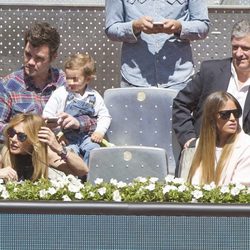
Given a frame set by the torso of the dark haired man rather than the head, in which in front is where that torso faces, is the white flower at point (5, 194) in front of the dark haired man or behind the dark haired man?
in front

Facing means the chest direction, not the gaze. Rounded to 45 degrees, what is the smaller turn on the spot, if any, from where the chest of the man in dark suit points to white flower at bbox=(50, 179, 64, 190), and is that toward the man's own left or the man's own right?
approximately 45° to the man's own right

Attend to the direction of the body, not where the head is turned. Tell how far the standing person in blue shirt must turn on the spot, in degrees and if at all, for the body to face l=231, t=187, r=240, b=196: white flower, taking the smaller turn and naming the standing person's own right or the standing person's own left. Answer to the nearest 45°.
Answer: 0° — they already face it

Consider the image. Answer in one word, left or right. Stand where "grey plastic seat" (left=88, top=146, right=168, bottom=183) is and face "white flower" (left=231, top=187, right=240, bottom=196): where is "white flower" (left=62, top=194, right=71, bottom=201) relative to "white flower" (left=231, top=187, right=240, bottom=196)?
right

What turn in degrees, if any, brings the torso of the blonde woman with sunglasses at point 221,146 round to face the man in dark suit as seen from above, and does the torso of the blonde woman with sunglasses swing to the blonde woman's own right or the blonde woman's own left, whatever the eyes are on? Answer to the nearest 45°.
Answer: approximately 135° to the blonde woman's own left

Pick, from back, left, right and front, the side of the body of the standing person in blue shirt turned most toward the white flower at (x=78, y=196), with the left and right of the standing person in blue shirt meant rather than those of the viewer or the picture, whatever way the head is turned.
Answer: front

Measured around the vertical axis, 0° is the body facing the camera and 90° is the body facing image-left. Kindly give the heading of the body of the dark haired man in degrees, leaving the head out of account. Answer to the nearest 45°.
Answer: approximately 0°

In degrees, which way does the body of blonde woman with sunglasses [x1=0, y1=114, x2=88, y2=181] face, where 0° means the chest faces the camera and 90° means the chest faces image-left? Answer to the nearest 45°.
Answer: approximately 45°
